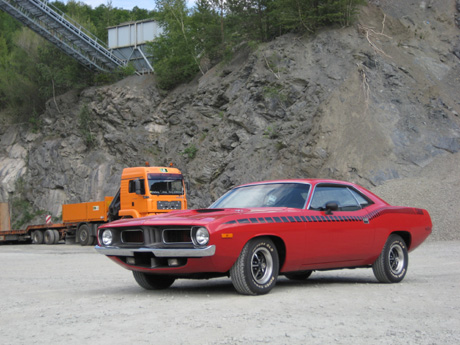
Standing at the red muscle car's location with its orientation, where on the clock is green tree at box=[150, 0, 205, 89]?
The green tree is roughly at 4 o'clock from the red muscle car.

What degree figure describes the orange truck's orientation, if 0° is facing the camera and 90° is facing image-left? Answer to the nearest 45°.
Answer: approximately 315°

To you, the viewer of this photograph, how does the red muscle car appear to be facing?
facing the viewer and to the left of the viewer

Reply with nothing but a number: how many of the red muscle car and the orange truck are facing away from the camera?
0

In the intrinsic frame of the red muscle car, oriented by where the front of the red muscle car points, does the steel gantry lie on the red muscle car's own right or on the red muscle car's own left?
on the red muscle car's own right

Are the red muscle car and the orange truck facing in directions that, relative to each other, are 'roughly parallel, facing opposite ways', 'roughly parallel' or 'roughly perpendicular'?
roughly perpendicular

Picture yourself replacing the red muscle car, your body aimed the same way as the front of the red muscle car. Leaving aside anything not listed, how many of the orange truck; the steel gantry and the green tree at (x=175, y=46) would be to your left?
0

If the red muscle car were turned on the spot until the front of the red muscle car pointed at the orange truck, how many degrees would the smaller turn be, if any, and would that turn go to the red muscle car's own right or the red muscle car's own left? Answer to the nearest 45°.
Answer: approximately 135° to the red muscle car's own right

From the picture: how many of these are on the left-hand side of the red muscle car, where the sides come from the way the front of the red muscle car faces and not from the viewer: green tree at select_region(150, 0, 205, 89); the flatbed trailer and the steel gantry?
0

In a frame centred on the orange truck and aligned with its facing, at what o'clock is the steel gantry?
The steel gantry is roughly at 7 o'clock from the orange truck.
